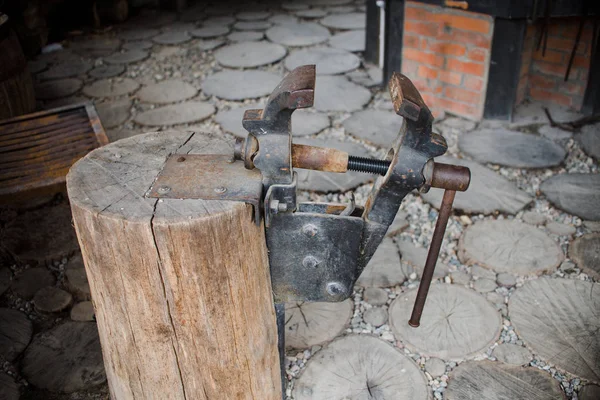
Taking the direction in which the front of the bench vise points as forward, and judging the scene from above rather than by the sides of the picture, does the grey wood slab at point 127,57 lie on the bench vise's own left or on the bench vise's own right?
on the bench vise's own left

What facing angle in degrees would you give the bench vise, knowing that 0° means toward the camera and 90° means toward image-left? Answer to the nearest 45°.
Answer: approximately 270°

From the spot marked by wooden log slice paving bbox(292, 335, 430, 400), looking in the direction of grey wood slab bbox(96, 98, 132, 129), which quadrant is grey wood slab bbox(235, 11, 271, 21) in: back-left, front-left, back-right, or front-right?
front-right

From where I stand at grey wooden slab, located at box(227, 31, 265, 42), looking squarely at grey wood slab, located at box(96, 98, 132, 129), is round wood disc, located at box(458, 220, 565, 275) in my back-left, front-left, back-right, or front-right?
front-left

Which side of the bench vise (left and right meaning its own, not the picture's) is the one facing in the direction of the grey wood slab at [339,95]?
left

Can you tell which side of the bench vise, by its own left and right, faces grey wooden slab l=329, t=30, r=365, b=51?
left

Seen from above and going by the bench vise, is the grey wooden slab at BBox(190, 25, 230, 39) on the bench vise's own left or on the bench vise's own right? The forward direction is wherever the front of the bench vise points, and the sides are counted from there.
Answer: on the bench vise's own left

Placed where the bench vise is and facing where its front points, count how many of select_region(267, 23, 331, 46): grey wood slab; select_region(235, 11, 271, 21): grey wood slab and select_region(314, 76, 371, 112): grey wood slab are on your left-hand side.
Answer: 3

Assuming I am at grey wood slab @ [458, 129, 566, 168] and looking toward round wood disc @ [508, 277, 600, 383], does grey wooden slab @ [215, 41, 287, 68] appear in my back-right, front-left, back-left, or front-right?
back-right

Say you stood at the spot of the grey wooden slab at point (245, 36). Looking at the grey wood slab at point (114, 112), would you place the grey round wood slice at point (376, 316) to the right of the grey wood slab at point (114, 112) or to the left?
left

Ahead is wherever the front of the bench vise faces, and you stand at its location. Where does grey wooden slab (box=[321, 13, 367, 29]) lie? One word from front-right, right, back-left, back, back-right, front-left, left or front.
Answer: left

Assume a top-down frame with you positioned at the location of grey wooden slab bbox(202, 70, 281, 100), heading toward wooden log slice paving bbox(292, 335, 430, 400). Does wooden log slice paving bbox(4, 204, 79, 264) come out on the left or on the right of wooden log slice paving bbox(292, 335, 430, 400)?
right

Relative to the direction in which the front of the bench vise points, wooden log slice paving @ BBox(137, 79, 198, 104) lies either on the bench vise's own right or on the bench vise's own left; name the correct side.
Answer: on the bench vise's own left

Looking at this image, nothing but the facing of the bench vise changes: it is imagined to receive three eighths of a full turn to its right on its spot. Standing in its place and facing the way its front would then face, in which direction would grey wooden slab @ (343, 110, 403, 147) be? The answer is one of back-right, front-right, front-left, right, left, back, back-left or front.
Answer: back-right

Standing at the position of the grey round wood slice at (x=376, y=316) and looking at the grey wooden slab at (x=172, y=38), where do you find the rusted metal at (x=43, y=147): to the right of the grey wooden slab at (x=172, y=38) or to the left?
left

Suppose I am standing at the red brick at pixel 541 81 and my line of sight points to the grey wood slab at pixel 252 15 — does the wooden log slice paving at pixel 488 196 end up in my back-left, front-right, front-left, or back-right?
back-left
